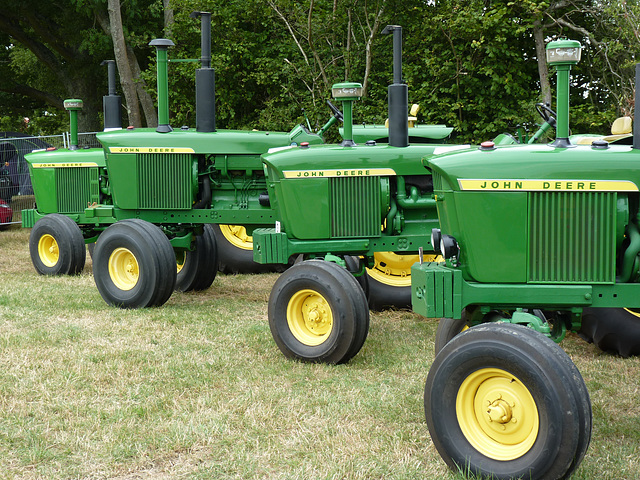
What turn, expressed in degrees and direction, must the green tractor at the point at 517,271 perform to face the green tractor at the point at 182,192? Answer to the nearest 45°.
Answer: approximately 45° to its right

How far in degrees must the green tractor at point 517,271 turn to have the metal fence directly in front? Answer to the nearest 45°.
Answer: approximately 45° to its right

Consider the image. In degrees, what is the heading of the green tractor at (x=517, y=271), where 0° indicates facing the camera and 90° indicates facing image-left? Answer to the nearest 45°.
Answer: approximately 90°
